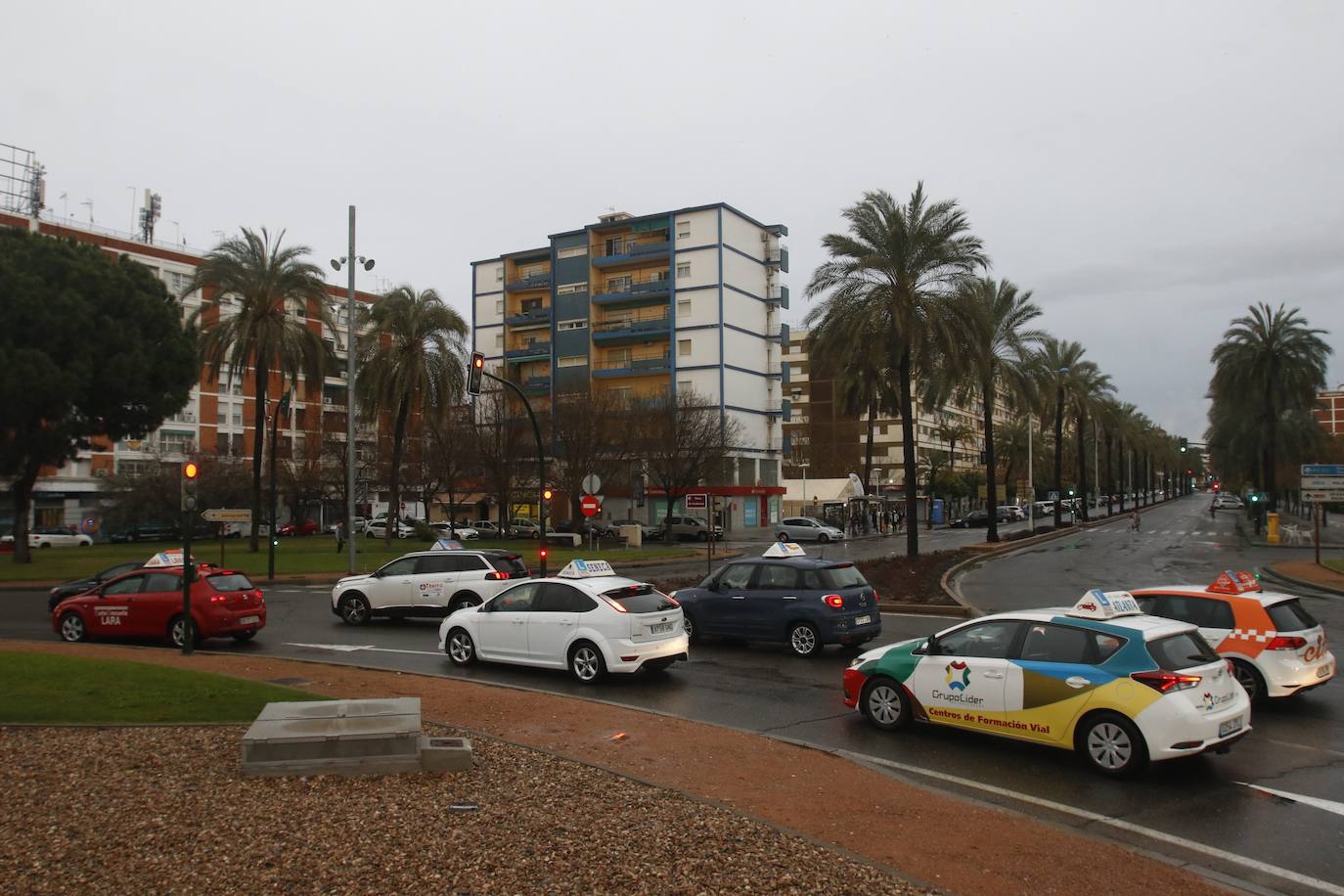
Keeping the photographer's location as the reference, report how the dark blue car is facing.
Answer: facing away from the viewer and to the left of the viewer

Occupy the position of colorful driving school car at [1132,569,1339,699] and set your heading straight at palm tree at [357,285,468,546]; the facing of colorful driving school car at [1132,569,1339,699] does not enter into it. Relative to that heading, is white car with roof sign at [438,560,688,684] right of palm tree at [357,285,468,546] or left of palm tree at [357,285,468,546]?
left

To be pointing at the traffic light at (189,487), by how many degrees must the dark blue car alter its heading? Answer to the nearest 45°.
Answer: approximately 45° to its left

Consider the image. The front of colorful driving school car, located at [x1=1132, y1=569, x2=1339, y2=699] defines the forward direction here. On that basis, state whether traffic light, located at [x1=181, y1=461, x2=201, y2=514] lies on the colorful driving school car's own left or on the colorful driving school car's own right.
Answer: on the colorful driving school car's own left

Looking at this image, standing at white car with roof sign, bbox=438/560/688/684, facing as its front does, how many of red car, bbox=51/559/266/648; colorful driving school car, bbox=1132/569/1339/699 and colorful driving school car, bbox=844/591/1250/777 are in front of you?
1

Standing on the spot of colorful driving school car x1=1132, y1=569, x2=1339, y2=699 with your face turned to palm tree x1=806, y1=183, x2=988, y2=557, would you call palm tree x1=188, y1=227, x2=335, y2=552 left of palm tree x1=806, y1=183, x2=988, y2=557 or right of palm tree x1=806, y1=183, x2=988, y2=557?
left

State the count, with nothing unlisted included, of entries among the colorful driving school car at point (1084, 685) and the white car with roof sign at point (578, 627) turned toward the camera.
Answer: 0

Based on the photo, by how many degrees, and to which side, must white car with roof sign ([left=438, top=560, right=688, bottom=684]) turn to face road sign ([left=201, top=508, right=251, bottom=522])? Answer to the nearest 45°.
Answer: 0° — it already faces it

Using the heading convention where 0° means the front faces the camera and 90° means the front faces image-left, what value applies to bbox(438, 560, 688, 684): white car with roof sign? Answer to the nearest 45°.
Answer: approximately 135°

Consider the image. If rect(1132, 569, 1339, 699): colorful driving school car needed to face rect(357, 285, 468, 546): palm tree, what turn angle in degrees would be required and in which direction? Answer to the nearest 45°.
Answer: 0° — it already faces it

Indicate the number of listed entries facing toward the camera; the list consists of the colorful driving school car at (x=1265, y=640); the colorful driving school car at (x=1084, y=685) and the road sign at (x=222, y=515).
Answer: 1

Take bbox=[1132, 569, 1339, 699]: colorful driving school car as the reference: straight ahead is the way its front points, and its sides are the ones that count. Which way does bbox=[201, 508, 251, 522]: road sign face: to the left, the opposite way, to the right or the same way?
the opposite way

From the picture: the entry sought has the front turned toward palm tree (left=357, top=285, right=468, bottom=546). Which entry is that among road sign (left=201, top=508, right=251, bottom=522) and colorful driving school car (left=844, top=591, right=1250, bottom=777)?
the colorful driving school car

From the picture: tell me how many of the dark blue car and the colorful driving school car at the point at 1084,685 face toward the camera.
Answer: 0

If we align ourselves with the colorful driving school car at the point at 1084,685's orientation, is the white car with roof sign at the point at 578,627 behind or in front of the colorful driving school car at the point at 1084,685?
in front

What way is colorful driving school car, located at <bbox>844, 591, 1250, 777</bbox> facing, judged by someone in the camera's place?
facing away from the viewer and to the left of the viewer
